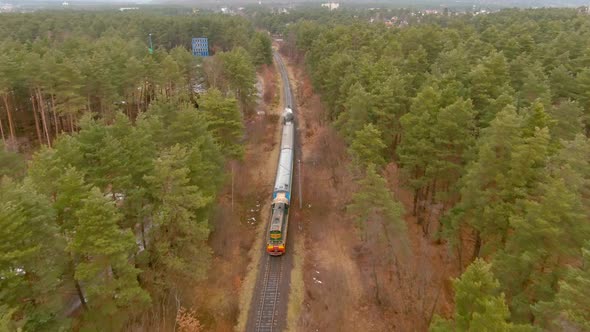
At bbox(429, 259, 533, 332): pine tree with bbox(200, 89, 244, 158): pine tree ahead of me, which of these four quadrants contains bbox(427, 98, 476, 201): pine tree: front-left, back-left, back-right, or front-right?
front-right

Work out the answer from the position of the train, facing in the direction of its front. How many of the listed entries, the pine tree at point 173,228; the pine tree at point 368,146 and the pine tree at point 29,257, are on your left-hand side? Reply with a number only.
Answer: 1

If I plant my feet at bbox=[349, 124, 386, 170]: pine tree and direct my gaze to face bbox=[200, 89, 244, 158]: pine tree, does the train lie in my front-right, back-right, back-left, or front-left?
front-left

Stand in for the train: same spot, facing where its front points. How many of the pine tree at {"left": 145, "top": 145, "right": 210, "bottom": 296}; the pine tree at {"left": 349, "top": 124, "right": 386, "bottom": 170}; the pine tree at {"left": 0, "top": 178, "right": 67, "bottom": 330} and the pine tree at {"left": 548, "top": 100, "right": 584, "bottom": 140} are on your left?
2

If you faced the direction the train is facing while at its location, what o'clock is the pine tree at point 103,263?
The pine tree is roughly at 1 o'clock from the train.

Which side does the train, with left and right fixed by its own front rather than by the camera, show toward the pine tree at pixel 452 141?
left

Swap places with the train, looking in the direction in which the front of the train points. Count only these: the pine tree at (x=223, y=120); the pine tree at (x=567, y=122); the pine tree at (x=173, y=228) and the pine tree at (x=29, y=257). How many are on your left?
1

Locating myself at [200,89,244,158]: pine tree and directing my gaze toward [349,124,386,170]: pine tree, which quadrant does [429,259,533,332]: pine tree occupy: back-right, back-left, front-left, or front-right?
front-right

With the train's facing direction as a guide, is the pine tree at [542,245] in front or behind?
in front

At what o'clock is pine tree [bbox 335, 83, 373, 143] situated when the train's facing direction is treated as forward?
The pine tree is roughly at 8 o'clock from the train.

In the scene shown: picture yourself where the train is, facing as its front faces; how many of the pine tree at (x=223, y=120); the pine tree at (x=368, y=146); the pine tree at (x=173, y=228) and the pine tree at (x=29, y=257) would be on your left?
1

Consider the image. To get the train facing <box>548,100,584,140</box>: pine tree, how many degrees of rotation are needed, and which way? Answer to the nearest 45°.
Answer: approximately 90° to its left

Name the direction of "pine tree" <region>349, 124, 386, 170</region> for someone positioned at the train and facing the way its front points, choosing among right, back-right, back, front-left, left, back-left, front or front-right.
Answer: left

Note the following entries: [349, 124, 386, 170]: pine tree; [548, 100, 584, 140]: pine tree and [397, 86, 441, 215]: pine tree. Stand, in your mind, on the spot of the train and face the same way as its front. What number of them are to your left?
3

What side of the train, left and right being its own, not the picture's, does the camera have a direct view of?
front
